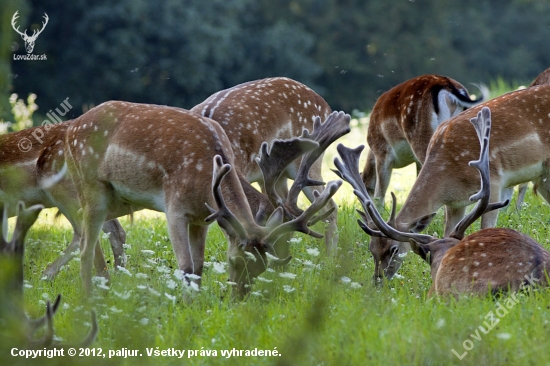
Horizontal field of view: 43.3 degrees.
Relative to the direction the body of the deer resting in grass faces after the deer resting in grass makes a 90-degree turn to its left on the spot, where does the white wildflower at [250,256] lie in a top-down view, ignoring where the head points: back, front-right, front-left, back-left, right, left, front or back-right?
front-right

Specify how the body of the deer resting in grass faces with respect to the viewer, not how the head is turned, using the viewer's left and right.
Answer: facing away from the viewer and to the left of the viewer

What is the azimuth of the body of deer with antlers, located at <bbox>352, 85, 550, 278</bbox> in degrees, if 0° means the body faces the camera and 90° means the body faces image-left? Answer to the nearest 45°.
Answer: approximately 90°

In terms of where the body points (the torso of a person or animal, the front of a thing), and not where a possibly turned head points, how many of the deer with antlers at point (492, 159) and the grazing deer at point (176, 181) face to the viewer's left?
1

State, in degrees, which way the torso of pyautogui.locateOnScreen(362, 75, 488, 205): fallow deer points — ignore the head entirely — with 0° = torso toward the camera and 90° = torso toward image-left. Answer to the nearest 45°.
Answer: approximately 135°

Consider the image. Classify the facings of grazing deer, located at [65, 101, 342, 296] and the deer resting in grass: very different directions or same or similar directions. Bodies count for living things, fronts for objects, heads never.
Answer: very different directions

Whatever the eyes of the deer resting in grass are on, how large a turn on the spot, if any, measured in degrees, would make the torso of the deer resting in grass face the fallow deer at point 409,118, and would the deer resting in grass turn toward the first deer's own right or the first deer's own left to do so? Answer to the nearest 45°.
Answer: approximately 45° to the first deer's own right

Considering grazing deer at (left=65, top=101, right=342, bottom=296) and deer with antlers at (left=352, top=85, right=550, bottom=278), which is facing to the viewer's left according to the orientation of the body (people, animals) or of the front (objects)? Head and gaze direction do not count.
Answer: the deer with antlers

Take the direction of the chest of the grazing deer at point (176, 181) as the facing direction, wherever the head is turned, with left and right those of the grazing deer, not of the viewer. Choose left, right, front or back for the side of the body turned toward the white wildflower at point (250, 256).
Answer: front

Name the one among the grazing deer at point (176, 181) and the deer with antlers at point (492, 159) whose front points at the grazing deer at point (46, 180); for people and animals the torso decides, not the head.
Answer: the deer with antlers

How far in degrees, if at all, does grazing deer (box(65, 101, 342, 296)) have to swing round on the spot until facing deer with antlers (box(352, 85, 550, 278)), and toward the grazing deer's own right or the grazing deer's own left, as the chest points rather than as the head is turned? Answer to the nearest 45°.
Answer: approximately 45° to the grazing deer's own left

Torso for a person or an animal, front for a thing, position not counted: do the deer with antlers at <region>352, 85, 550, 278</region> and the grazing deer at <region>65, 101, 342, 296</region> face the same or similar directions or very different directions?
very different directions

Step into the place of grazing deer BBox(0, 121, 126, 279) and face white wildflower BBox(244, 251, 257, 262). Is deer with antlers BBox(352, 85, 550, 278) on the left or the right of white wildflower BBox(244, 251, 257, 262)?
left
